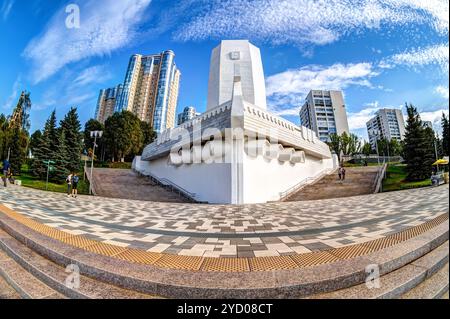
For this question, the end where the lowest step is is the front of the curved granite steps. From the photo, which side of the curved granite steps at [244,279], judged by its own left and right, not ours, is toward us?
front

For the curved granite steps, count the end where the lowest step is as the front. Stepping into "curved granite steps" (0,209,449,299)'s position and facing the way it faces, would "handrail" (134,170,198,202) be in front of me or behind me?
behind

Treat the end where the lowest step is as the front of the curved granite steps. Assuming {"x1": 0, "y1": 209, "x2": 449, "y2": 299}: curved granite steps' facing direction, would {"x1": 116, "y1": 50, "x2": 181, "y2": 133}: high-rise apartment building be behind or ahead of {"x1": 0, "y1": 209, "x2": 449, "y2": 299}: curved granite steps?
behind

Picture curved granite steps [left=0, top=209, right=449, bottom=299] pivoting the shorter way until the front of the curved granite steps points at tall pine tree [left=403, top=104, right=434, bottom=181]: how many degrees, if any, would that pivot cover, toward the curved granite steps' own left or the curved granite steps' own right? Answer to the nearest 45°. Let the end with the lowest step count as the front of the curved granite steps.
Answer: approximately 135° to the curved granite steps' own left
